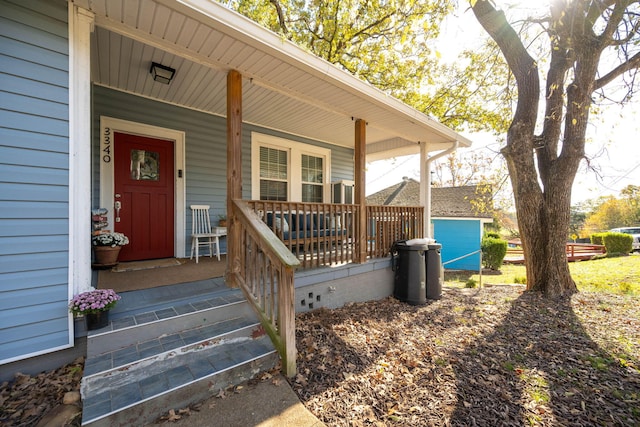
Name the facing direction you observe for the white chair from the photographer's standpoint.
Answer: facing the viewer and to the right of the viewer

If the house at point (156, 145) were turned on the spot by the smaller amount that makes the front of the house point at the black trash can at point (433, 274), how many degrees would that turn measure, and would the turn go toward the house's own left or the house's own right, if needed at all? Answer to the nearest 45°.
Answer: approximately 45° to the house's own left

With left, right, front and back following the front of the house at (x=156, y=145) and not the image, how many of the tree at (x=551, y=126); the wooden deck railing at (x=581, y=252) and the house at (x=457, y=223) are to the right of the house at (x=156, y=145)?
0

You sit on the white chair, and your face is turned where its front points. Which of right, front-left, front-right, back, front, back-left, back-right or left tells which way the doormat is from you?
right

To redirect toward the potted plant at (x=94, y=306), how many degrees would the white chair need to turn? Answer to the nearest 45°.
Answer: approximately 45° to its right

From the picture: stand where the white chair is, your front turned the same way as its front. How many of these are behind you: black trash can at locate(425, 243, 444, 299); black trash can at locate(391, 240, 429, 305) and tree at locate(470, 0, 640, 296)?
0

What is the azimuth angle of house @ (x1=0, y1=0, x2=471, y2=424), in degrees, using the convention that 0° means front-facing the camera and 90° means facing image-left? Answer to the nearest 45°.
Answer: approximately 315°

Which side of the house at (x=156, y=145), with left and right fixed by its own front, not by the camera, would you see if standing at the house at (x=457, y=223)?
left

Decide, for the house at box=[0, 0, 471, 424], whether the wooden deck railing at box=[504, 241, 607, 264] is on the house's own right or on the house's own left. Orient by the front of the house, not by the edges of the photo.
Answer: on the house's own left

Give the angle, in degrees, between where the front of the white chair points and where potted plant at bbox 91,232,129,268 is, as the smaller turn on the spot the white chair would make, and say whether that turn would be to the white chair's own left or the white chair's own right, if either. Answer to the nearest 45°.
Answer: approximately 90° to the white chair's own right
